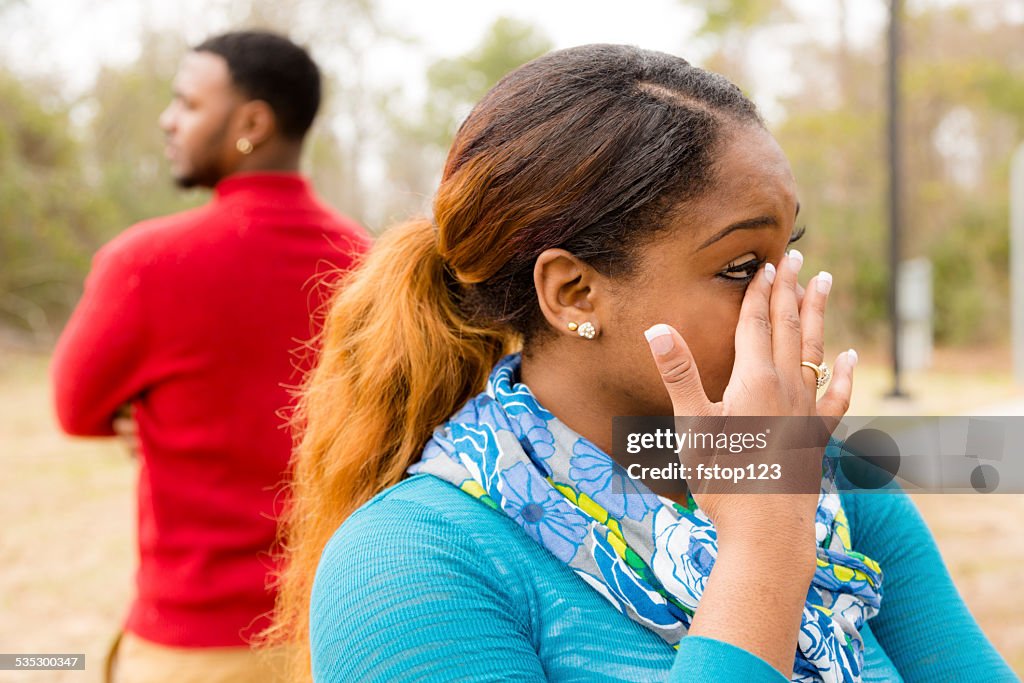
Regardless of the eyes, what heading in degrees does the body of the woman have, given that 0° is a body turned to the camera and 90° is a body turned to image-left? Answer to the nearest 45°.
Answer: approximately 315°

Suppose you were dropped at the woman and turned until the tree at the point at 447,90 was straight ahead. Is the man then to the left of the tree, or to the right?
left

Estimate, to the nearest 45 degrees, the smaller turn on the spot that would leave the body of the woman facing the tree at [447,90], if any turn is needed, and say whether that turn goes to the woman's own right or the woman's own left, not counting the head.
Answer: approximately 135° to the woman's own left

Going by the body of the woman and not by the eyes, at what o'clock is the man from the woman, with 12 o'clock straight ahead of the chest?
The man is roughly at 6 o'clock from the woman.

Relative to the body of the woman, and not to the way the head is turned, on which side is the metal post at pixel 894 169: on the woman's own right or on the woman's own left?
on the woman's own left

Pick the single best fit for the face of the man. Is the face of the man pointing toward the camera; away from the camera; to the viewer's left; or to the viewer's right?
to the viewer's left
